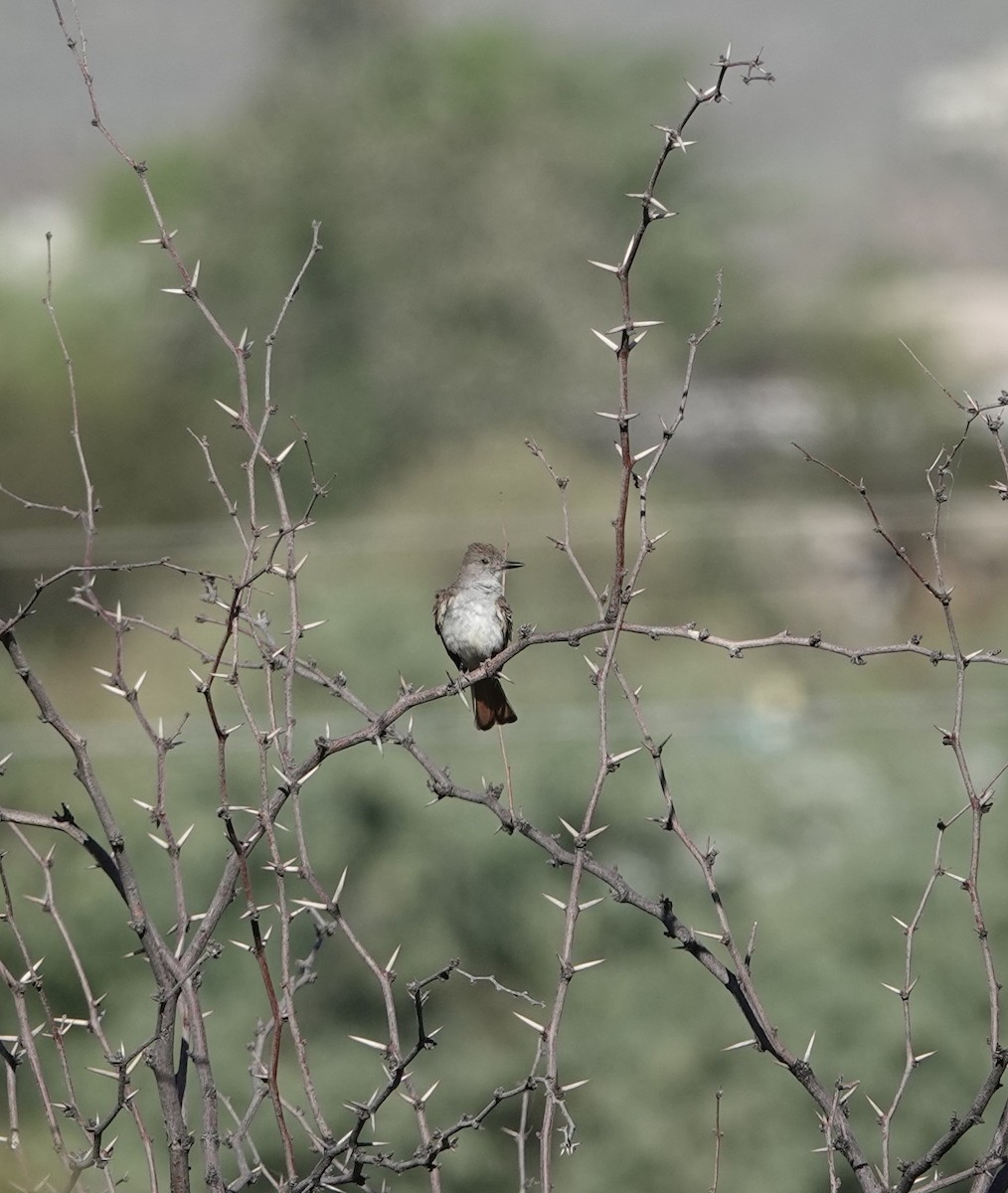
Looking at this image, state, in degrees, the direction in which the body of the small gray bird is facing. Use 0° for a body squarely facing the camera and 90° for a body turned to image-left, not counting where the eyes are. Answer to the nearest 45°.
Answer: approximately 0°
